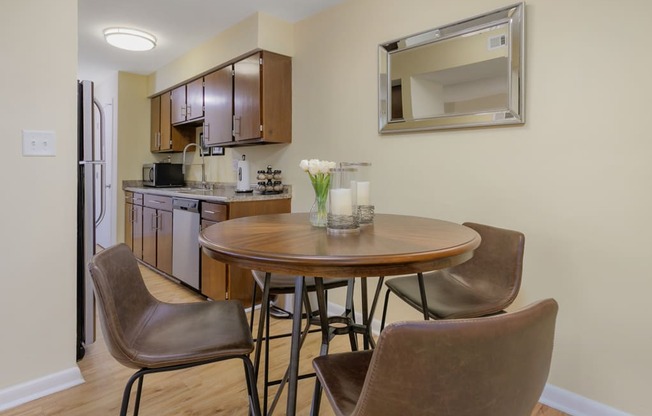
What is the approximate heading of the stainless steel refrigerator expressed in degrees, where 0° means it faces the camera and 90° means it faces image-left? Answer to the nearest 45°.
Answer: approximately 270°

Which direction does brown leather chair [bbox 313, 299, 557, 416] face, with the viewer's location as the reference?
facing away from the viewer and to the left of the viewer

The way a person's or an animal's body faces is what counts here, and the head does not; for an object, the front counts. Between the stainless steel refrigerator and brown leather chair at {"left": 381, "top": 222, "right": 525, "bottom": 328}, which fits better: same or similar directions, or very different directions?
very different directions

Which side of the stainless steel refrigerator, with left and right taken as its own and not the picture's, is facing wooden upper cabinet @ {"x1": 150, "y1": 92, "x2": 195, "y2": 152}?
left
